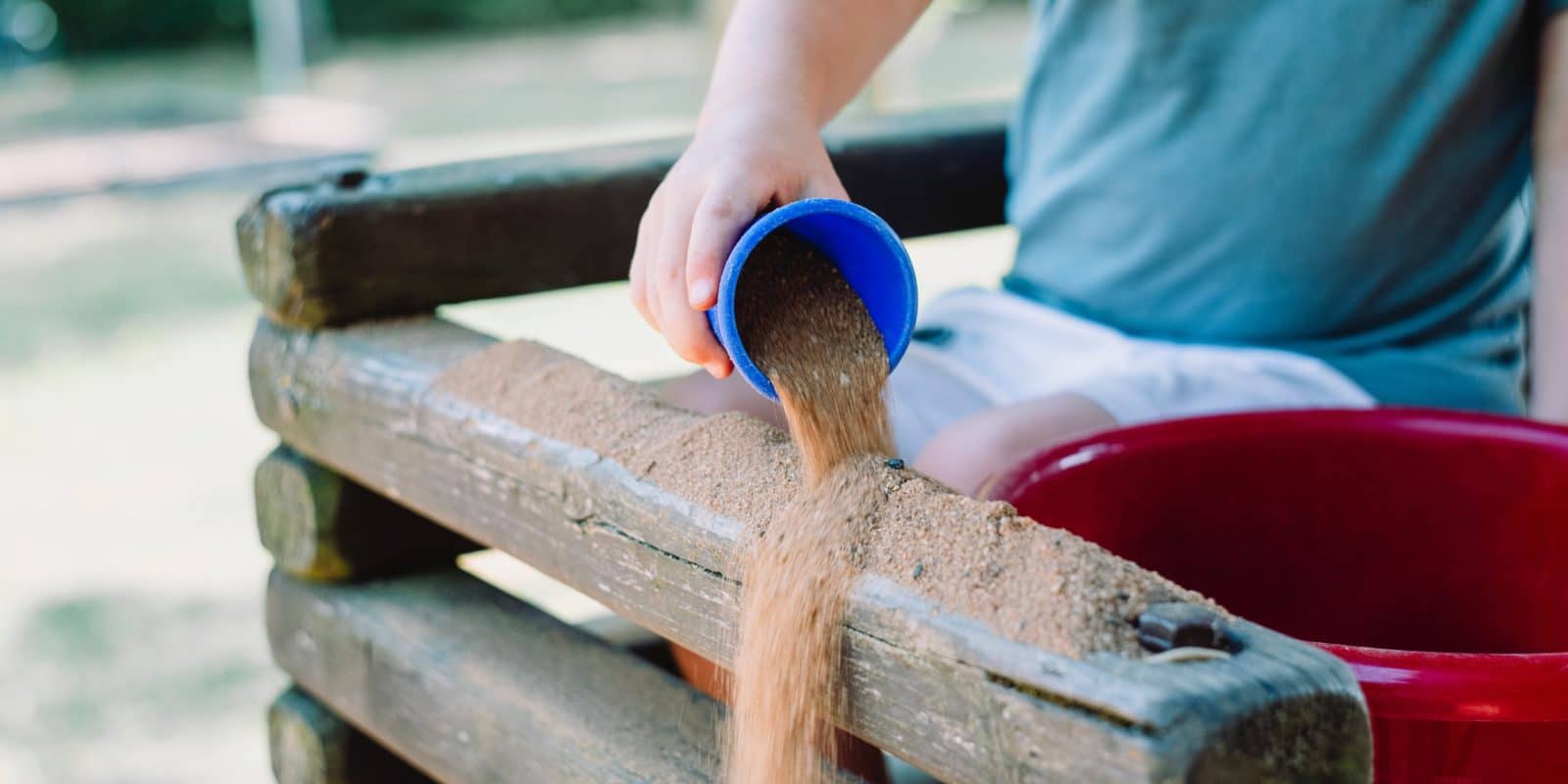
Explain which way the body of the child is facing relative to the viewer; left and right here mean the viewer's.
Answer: facing the viewer and to the left of the viewer

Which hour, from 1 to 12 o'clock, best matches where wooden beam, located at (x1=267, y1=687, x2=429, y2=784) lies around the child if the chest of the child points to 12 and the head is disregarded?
The wooden beam is roughly at 1 o'clock from the child.

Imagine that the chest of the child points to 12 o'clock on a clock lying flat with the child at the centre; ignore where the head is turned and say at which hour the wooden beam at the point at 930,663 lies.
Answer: The wooden beam is roughly at 11 o'clock from the child.

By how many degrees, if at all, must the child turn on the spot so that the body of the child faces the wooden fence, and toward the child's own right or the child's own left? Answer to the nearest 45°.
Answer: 0° — they already face it

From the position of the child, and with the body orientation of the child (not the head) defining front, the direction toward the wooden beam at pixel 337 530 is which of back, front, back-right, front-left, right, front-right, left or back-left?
front-right

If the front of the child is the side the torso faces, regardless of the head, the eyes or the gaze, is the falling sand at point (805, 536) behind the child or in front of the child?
in front
